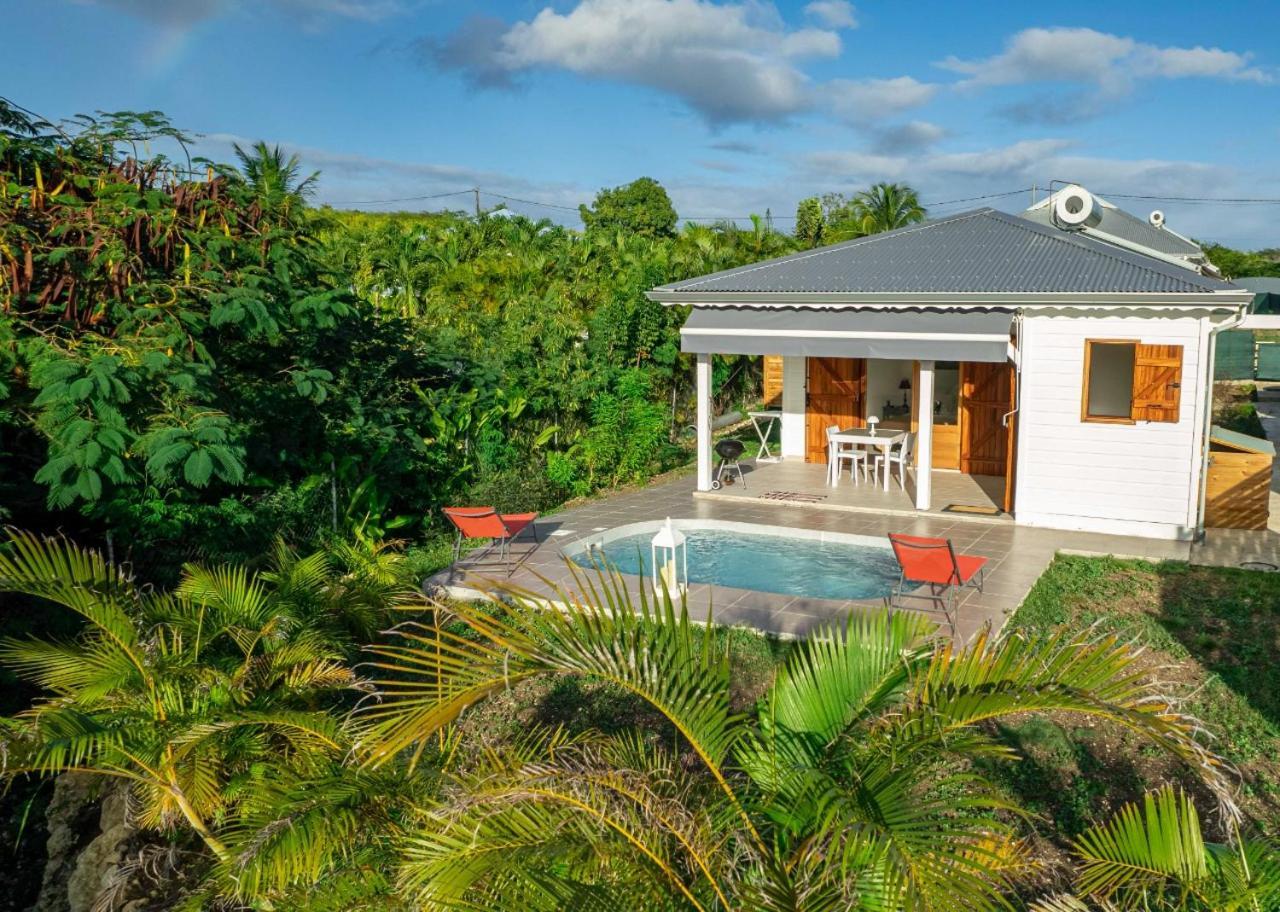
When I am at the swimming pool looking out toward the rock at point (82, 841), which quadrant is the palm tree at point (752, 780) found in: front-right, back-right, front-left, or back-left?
front-left

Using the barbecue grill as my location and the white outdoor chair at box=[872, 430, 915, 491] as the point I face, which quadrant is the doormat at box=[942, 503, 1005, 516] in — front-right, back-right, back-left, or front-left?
front-right

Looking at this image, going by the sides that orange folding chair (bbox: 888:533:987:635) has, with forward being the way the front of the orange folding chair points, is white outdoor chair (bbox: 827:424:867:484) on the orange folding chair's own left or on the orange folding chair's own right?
on the orange folding chair's own left

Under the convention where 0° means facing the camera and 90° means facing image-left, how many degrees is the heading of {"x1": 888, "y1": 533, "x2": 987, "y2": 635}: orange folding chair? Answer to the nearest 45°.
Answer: approximately 225°

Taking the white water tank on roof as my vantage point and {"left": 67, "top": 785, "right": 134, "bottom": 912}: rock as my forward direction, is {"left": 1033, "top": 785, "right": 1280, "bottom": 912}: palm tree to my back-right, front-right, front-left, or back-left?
front-left

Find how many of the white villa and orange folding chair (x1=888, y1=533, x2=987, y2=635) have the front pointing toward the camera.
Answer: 1

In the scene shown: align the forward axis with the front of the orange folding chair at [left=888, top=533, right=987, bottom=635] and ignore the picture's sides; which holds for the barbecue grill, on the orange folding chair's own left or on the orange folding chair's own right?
on the orange folding chair's own left

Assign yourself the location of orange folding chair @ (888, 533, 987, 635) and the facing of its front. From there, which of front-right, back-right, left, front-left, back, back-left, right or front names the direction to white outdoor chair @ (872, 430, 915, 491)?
front-left

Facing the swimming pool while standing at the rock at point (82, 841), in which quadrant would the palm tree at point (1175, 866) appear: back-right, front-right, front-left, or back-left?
front-right

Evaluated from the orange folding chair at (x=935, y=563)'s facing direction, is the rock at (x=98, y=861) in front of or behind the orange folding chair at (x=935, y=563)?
behind

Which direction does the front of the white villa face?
toward the camera
